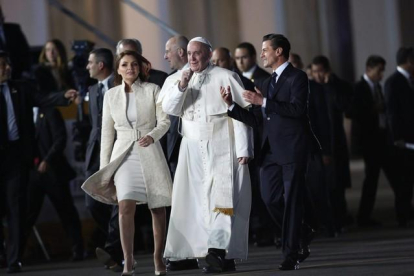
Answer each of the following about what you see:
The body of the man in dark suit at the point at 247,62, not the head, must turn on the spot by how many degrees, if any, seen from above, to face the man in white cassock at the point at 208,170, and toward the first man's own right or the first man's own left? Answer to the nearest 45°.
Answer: approximately 45° to the first man's own left

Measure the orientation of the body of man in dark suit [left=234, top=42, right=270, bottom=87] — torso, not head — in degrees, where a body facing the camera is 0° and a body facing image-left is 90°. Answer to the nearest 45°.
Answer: approximately 45°

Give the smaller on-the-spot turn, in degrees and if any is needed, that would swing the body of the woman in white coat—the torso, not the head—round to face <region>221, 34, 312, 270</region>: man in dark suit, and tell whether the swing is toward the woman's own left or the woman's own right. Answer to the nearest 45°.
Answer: approximately 90° to the woman's own left

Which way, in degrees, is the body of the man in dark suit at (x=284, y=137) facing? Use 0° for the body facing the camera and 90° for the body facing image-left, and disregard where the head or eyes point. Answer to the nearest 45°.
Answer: approximately 45°

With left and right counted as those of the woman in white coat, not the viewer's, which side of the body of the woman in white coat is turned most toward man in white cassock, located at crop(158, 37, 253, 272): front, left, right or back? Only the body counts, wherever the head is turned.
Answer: left

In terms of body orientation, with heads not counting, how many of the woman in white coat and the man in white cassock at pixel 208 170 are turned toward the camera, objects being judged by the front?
2

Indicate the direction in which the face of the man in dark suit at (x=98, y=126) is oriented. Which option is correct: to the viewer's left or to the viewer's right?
to the viewer's left

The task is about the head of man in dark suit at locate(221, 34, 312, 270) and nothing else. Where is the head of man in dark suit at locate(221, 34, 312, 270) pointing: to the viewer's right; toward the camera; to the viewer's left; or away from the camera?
to the viewer's left
